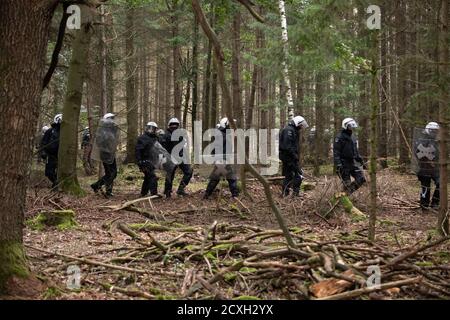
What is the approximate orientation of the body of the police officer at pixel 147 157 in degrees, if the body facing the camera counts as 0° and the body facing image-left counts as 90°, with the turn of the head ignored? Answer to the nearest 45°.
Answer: approximately 315°

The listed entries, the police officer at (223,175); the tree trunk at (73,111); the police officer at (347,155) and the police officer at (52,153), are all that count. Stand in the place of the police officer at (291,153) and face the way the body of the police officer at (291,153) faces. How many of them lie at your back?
3

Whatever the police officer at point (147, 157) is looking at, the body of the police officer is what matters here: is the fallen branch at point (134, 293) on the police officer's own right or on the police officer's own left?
on the police officer's own right

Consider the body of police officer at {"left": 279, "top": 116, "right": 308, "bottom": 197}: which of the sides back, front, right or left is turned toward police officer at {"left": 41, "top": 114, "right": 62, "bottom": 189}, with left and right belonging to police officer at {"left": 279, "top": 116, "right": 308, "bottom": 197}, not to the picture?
back

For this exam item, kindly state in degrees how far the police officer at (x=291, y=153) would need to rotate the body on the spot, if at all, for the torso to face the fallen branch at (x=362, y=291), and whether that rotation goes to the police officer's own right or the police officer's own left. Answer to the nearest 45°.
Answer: approximately 90° to the police officer's own right

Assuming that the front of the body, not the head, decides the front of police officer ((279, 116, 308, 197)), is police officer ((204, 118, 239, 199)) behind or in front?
behind

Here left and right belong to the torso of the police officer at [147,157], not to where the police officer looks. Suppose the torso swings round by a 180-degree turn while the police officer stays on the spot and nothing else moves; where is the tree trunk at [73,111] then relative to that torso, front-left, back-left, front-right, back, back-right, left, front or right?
front-left

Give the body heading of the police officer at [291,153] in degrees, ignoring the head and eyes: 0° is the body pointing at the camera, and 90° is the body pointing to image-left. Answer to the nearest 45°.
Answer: approximately 270°

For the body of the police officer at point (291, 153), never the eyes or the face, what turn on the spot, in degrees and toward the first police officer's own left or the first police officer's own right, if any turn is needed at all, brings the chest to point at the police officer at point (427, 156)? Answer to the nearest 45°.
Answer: approximately 45° to the first police officer's own right

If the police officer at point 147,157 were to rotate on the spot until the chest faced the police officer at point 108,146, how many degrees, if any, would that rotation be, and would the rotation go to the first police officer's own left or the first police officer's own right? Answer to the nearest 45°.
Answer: approximately 135° to the first police officer's own right
